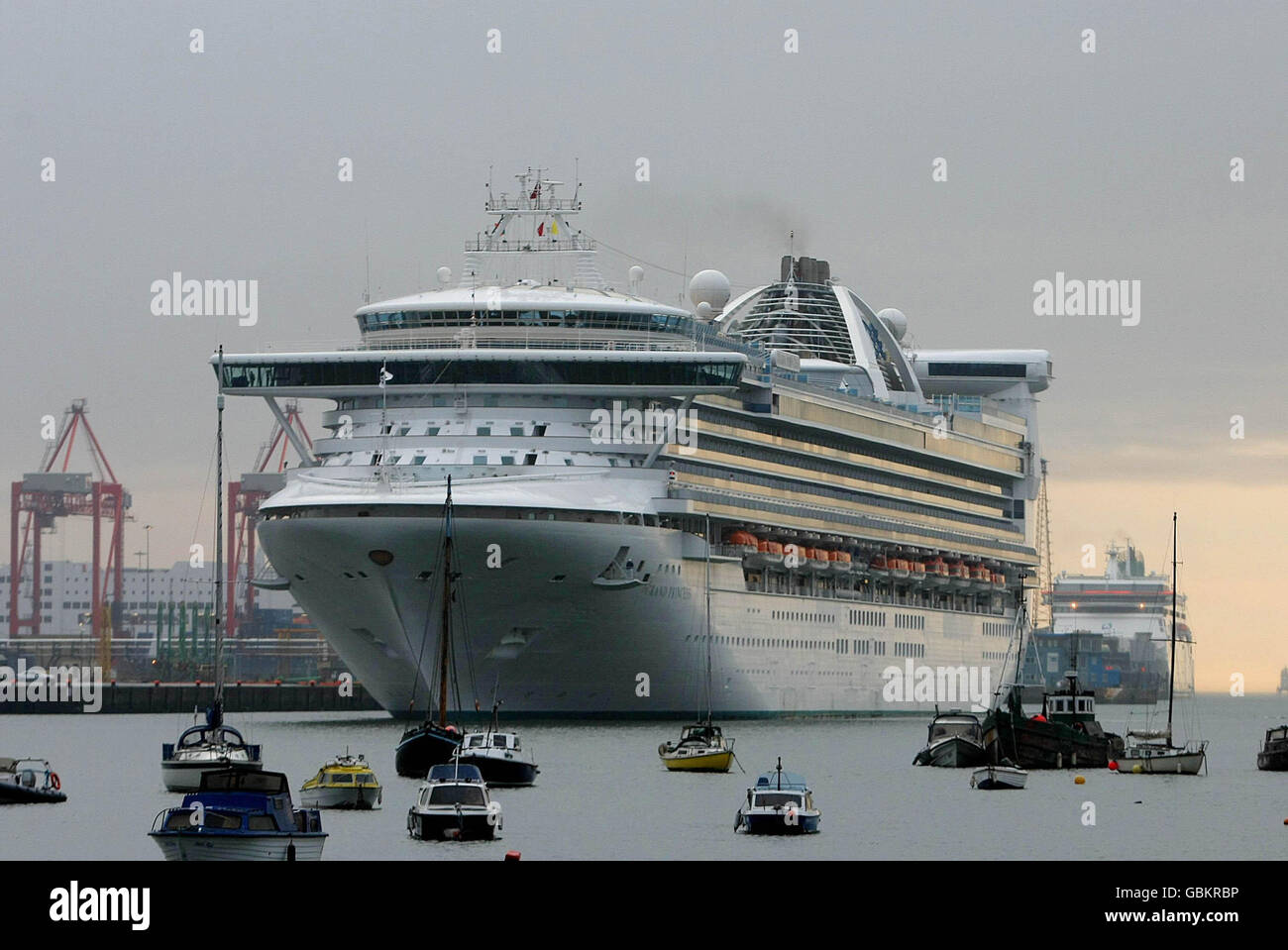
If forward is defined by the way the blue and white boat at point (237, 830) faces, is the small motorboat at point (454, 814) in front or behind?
behind

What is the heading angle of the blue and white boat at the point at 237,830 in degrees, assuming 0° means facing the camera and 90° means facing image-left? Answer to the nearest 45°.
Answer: approximately 45°
